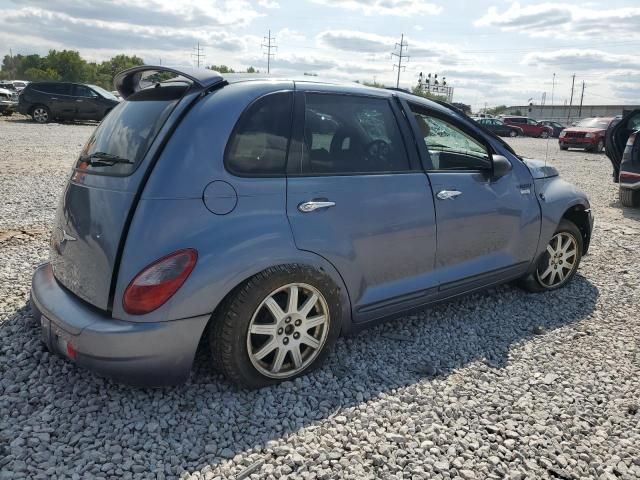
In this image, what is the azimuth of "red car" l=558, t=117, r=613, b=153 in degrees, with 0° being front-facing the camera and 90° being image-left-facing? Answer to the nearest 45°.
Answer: approximately 45°

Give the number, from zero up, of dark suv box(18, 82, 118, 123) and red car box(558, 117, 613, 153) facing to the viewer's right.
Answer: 1

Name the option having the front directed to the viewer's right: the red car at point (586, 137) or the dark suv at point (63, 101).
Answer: the dark suv

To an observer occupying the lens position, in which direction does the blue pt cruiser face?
facing away from the viewer and to the right of the viewer

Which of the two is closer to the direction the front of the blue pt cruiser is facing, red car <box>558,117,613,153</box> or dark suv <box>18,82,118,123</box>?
the red car

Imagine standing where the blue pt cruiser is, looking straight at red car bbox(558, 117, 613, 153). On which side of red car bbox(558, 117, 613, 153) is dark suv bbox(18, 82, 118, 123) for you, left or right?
left

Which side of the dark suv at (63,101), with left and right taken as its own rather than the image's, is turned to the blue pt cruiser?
right

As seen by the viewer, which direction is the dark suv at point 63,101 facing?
to the viewer's right
